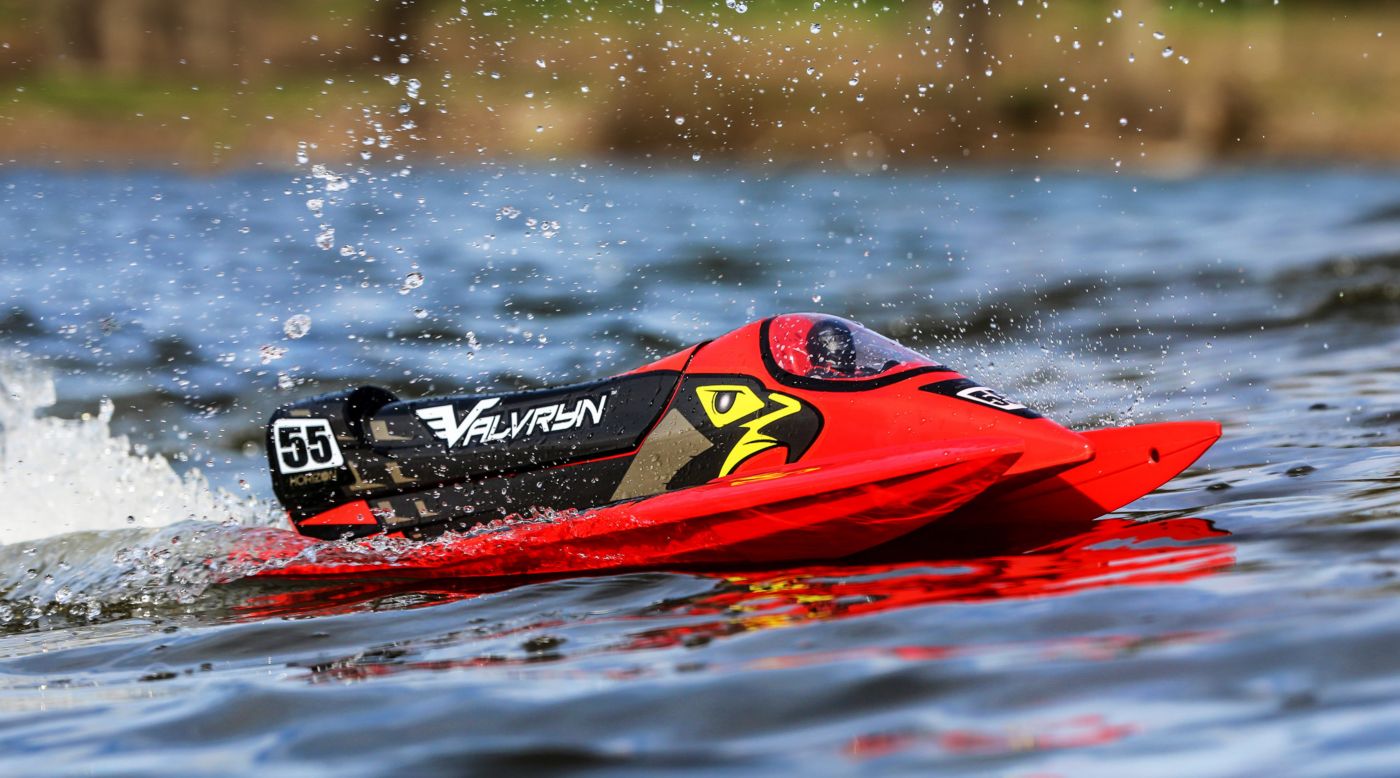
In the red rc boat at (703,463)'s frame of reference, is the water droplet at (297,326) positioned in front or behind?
behind

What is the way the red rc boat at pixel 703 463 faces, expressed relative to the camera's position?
facing the viewer and to the right of the viewer

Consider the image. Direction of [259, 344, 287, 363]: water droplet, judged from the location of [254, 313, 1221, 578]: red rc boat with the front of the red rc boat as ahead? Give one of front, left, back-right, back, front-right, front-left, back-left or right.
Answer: back
